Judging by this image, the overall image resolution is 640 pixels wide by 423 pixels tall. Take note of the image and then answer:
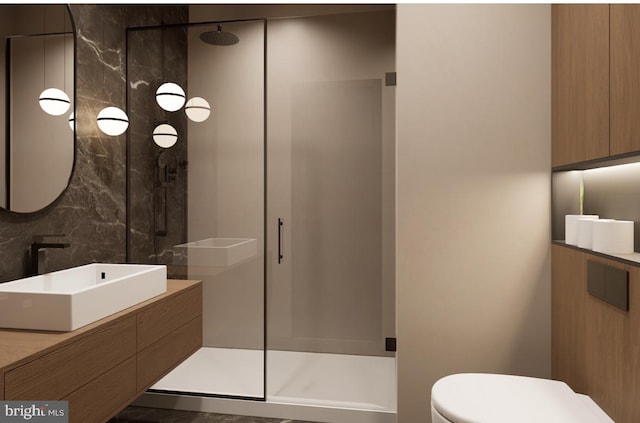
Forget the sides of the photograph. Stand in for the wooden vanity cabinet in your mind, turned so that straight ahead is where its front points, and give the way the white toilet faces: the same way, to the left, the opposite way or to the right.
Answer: the opposite way

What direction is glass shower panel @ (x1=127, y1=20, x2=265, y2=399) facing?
toward the camera

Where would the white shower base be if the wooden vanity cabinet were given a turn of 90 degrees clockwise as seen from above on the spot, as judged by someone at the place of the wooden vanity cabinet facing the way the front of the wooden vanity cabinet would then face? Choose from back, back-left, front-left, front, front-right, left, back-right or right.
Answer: back

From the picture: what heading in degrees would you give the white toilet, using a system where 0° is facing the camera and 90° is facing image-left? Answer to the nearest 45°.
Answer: approximately 90°

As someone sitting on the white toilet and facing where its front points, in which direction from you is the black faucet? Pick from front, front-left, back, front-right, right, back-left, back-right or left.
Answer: front

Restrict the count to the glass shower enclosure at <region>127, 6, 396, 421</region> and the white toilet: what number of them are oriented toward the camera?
1

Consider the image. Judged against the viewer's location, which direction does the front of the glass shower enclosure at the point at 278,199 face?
facing the viewer

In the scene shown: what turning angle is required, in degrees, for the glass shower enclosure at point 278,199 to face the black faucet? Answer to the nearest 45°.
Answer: approximately 45° to its right

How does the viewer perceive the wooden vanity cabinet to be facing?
facing the viewer and to the right of the viewer

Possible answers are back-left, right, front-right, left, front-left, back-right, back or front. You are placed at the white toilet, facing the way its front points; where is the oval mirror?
front

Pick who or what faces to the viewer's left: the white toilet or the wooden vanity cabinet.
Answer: the white toilet

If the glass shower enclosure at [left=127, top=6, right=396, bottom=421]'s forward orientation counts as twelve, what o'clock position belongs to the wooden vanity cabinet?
The wooden vanity cabinet is roughly at 1 o'clock from the glass shower enclosure.

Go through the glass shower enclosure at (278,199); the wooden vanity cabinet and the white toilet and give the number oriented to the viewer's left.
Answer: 1
